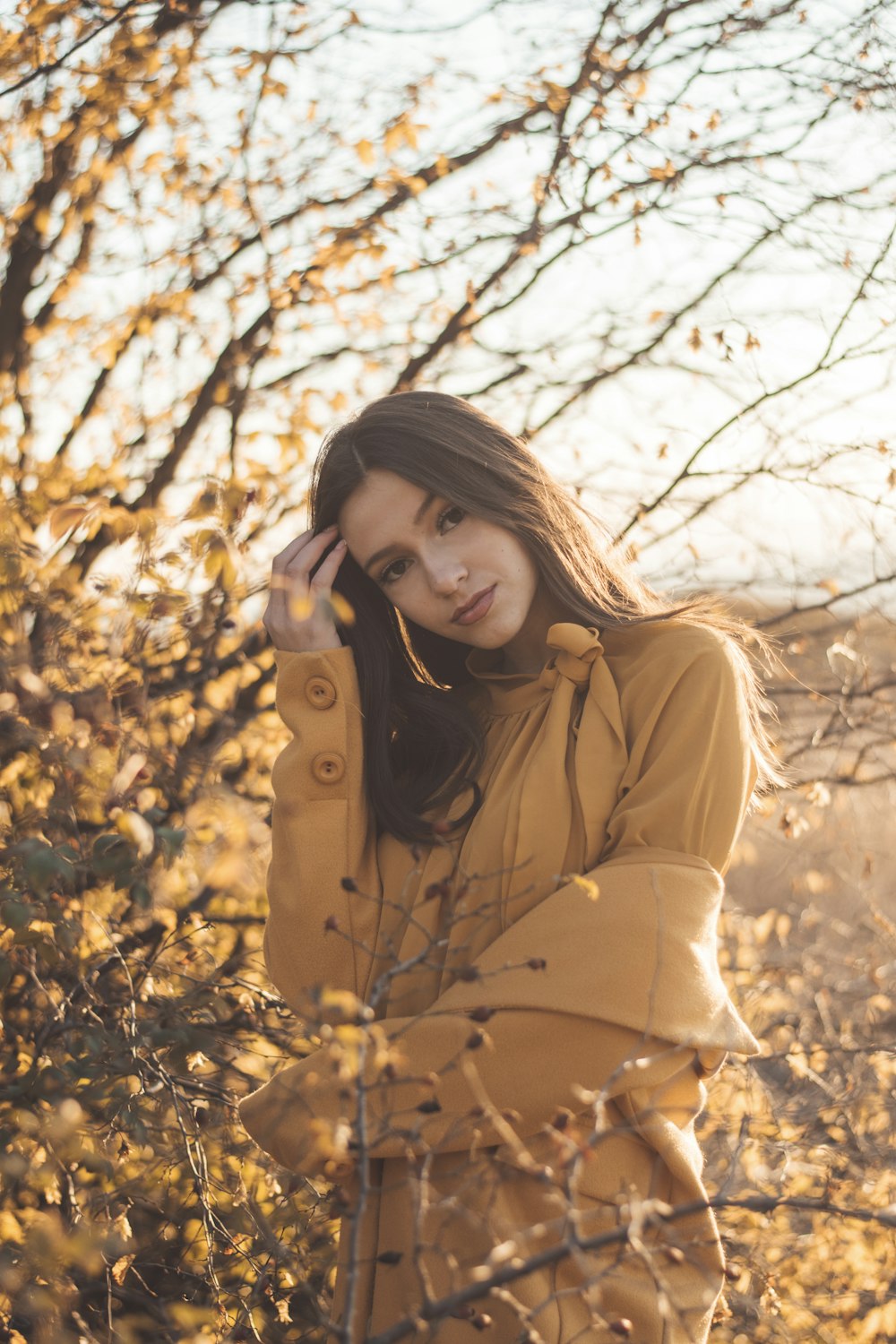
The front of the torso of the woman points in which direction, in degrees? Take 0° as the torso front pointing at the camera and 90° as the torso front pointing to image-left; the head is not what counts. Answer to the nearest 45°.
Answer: approximately 45°
